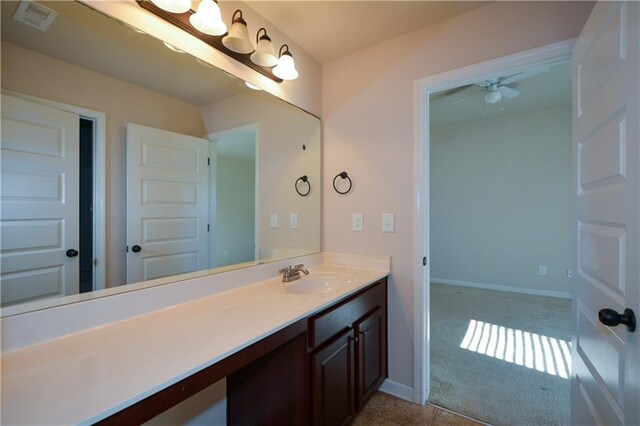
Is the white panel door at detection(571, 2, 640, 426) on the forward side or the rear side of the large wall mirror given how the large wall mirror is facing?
on the forward side

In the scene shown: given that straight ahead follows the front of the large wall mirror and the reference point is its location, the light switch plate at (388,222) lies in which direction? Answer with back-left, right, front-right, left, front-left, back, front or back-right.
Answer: front-left

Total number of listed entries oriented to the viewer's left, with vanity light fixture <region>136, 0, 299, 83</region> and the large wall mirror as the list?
0

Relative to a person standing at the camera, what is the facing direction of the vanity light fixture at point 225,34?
facing the viewer and to the right of the viewer
